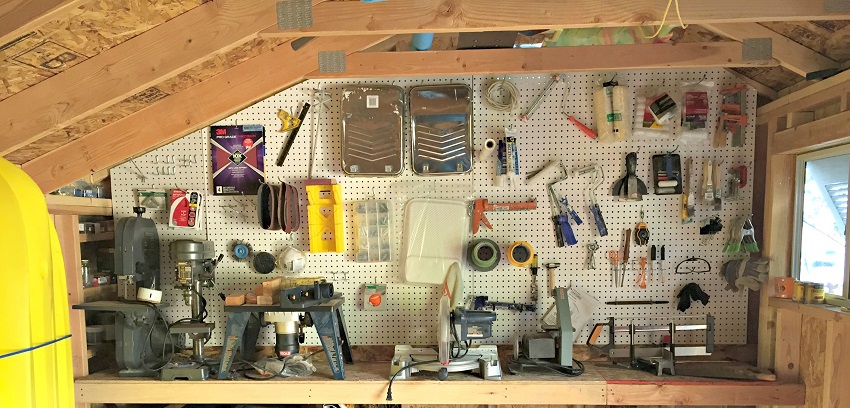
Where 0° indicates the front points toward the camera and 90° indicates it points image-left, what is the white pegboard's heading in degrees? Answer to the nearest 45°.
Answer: approximately 0°

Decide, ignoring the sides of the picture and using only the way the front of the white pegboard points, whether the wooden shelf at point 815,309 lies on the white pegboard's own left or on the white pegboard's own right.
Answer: on the white pegboard's own left

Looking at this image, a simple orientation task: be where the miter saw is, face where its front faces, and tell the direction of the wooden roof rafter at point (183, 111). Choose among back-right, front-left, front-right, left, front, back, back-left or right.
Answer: right

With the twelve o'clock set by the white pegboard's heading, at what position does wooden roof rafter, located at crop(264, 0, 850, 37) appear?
The wooden roof rafter is roughly at 12 o'clock from the white pegboard.

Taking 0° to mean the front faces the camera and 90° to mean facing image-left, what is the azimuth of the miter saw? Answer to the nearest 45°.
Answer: approximately 0°

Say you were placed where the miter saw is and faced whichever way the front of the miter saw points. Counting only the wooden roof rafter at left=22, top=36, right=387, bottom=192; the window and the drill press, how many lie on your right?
2

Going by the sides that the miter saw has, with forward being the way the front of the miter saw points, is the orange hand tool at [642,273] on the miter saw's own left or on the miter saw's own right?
on the miter saw's own left

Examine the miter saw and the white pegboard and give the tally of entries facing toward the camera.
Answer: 2

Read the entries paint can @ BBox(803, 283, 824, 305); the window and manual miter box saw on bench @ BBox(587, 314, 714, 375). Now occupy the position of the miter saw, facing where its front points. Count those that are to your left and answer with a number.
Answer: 3
